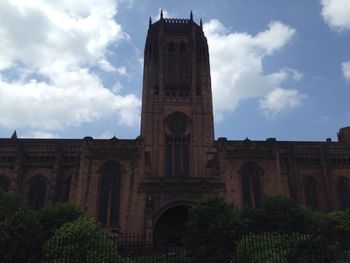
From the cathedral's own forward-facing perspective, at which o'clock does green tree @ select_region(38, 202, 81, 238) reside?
The green tree is roughly at 1 o'clock from the cathedral.

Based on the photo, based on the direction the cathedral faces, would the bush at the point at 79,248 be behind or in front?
in front

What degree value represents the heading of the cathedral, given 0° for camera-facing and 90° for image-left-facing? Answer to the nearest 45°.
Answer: approximately 0°

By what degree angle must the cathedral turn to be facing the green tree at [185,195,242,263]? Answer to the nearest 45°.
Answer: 0° — it already faces it

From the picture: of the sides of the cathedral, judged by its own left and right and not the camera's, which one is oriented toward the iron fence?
front

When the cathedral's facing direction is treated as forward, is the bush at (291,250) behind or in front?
in front
